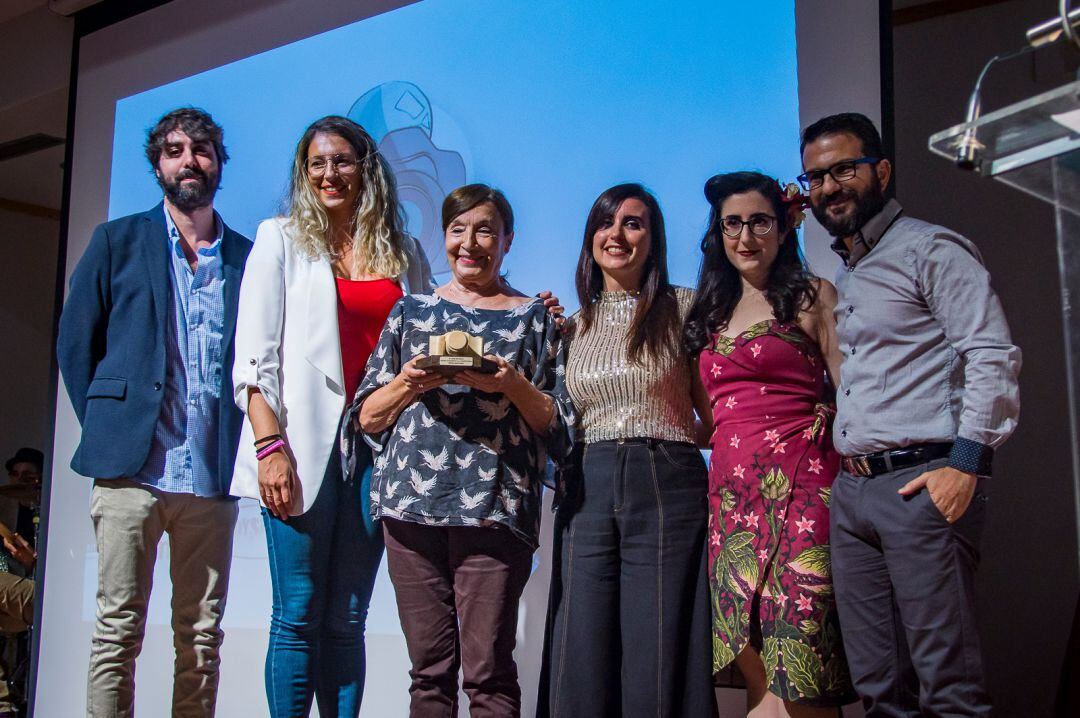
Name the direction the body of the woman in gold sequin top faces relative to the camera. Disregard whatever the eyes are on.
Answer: toward the camera

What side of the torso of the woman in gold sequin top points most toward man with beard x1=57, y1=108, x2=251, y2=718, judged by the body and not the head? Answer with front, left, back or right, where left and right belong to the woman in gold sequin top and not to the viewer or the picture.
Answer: right

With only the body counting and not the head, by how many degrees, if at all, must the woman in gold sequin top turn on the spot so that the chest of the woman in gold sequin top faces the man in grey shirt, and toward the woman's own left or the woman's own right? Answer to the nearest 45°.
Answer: approximately 45° to the woman's own left

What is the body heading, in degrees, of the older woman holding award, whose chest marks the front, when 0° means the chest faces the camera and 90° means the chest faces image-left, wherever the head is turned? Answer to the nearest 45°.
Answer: approximately 0°

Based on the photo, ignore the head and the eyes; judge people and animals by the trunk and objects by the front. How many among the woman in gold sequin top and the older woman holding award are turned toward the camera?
2

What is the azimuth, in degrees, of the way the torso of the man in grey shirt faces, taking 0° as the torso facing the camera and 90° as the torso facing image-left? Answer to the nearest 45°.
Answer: approximately 45°

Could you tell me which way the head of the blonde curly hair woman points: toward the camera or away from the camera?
toward the camera
